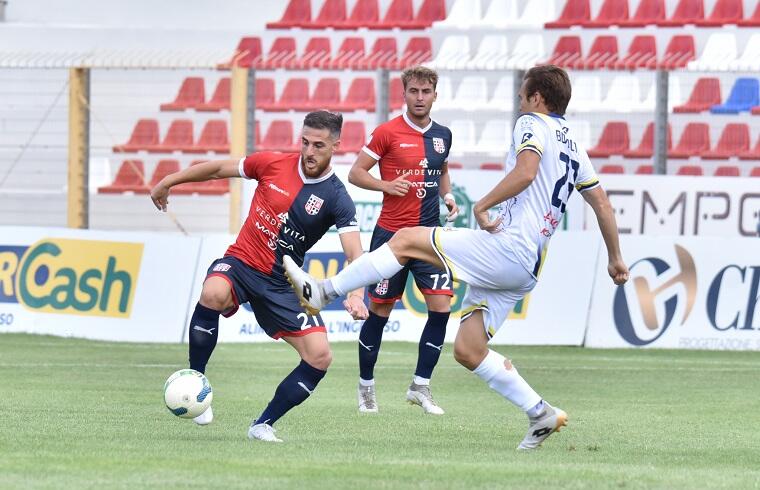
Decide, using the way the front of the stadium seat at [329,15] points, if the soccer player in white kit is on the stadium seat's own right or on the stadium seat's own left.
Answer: on the stadium seat's own left

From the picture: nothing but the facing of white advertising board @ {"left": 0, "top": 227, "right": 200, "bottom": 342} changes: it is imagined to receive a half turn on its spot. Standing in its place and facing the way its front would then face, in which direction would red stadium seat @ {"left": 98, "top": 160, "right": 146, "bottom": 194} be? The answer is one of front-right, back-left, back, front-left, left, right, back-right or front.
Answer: front

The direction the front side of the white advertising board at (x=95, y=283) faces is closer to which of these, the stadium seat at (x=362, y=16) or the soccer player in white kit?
the soccer player in white kit

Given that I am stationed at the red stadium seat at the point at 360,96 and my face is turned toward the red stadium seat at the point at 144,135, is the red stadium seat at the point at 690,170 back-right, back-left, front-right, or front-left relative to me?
back-left

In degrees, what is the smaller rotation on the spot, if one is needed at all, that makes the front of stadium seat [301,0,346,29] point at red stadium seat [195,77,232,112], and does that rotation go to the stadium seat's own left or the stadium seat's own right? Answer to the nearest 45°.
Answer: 0° — it already faces it

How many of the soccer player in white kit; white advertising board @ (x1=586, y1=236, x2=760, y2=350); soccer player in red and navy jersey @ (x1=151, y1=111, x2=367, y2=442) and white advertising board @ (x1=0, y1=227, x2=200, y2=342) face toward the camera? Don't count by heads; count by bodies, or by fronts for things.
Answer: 3

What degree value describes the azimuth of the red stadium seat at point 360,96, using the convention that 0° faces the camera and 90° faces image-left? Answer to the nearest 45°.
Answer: approximately 45°

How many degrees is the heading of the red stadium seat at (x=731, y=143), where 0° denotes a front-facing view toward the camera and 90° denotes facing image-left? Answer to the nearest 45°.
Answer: approximately 45°

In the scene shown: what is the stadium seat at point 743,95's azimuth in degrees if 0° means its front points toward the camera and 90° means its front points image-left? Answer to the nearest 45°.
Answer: approximately 45°

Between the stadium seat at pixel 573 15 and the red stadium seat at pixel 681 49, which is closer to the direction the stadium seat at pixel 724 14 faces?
the red stadium seat
